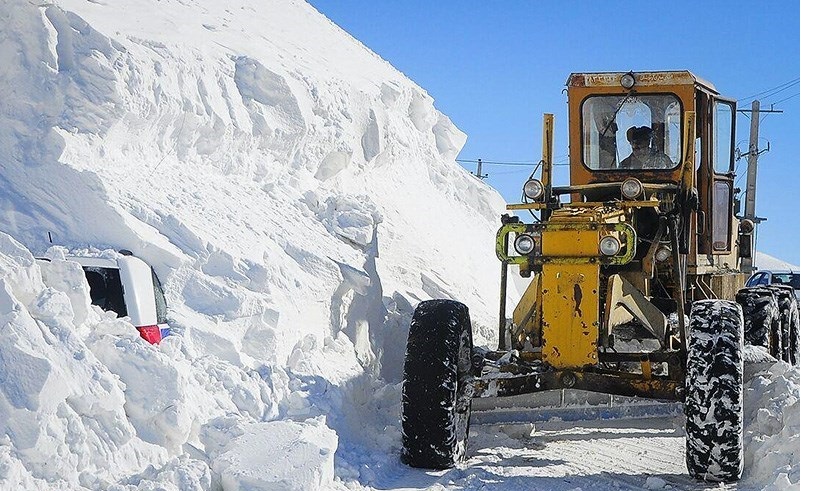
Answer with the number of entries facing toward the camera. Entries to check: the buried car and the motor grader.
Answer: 1

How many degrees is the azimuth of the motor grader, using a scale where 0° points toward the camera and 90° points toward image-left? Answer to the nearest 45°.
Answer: approximately 0°

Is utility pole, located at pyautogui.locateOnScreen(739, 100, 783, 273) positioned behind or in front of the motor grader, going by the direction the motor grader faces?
behind

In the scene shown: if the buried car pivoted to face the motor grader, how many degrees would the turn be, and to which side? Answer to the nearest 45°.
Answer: approximately 135° to its right

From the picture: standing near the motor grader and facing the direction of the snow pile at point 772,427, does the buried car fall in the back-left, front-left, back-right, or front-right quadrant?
back-right

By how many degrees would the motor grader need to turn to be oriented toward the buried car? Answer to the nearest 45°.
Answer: approximately 90° to its right

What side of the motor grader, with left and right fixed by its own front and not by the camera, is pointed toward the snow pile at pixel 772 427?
left

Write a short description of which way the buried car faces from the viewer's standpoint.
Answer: facing away from the viewer and to the left of the viewer

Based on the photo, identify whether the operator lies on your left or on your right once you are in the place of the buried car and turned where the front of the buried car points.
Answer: on your right
